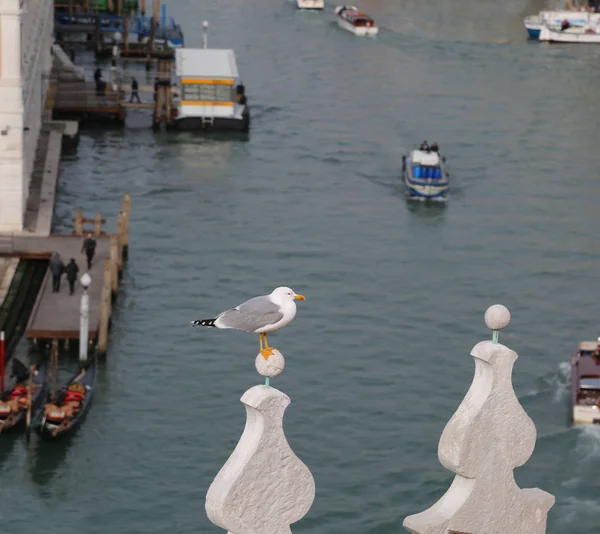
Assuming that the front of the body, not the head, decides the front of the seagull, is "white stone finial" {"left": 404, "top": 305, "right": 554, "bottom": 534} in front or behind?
in front

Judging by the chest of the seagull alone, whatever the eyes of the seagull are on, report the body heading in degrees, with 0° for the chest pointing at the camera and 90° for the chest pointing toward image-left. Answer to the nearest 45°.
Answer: approximately 270°
